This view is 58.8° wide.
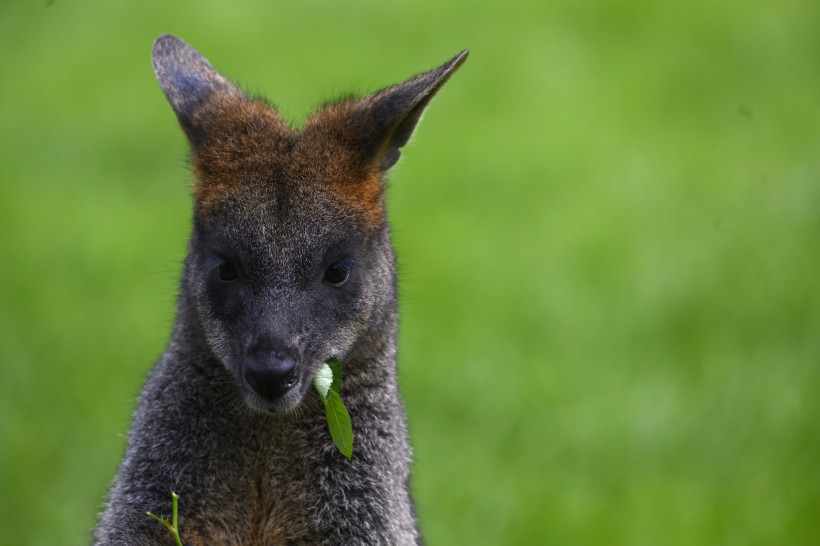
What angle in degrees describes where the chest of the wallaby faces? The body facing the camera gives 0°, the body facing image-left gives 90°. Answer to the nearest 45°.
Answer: approximately 0°
